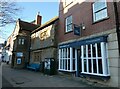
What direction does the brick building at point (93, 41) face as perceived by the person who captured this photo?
facing the viewer and to the left of the viewer

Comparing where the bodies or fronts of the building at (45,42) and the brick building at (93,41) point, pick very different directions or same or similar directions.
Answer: same or similar directions

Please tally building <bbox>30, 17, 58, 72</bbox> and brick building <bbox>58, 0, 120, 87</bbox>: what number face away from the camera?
0

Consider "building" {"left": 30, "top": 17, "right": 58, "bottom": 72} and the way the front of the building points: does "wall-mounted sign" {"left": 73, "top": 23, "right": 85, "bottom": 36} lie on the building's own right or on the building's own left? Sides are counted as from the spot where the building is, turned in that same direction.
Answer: on the building's own left

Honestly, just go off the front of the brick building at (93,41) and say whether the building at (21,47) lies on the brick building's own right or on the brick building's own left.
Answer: on the brick building's own right
